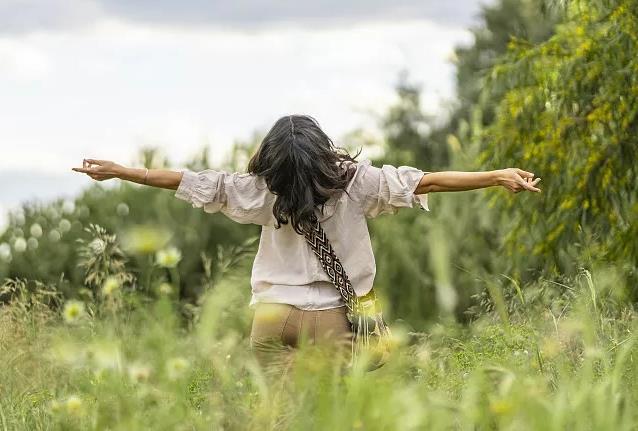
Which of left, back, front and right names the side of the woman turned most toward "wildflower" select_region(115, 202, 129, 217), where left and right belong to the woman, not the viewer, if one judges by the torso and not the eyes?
front

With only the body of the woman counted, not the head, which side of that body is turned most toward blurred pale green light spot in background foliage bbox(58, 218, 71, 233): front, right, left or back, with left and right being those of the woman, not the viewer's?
front

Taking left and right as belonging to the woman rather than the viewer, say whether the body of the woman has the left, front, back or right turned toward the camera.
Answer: back

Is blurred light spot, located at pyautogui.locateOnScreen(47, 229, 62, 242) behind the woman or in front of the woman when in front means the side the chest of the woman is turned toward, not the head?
in front

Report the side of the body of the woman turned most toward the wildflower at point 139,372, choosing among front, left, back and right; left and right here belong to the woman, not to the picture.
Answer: back

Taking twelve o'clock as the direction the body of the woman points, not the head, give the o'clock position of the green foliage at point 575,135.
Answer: The green foliage is roughly at 1 o'clock from the woman.

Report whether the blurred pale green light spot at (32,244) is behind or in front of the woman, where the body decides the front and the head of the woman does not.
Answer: in front

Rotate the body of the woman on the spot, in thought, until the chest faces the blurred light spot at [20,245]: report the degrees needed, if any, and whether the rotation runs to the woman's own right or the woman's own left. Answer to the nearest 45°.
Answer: approximately 45° to the woman's own left

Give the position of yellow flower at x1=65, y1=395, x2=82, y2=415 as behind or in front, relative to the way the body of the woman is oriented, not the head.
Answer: behind

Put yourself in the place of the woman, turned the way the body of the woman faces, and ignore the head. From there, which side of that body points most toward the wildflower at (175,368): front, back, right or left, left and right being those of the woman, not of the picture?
back

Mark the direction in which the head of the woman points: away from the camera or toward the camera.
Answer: away from the camera
